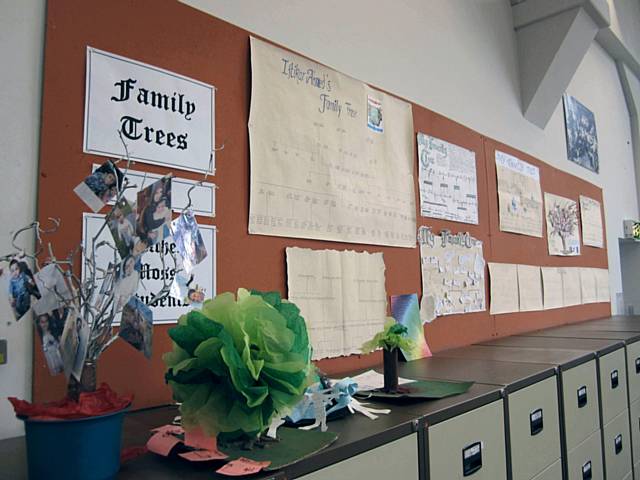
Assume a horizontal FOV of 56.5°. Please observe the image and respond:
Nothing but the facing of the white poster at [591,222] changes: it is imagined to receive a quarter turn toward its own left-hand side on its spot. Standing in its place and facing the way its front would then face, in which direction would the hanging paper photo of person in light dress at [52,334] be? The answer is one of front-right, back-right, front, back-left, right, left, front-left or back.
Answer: back-right

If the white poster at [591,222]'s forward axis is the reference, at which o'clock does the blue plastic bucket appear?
The blue plastic bucket is roughly at 2 o'clock from the white poster.

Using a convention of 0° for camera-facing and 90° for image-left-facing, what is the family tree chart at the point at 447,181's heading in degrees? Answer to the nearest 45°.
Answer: approximately 315°

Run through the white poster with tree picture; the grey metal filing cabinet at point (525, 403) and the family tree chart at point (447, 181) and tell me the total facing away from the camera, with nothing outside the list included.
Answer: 0

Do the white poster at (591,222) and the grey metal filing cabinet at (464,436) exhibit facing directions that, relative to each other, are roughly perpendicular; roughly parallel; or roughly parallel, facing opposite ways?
roughly parallel

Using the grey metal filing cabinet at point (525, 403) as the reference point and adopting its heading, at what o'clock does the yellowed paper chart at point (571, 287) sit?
The yellowed paper chart is roughly at 8 o'clock from the grey metal filing cabinet.

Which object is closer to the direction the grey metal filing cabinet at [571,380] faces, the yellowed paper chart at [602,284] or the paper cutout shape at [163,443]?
the paper cutout shape

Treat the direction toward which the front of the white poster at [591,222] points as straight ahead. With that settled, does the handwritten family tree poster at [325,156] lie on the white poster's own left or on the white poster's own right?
on the white poster's own right

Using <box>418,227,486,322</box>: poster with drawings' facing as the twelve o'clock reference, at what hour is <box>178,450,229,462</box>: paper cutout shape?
The paper cutout shape is roughly at 2 o'clock from the poster with drawings.

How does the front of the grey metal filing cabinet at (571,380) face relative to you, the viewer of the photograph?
facing the viewer and to the right of the viewer
